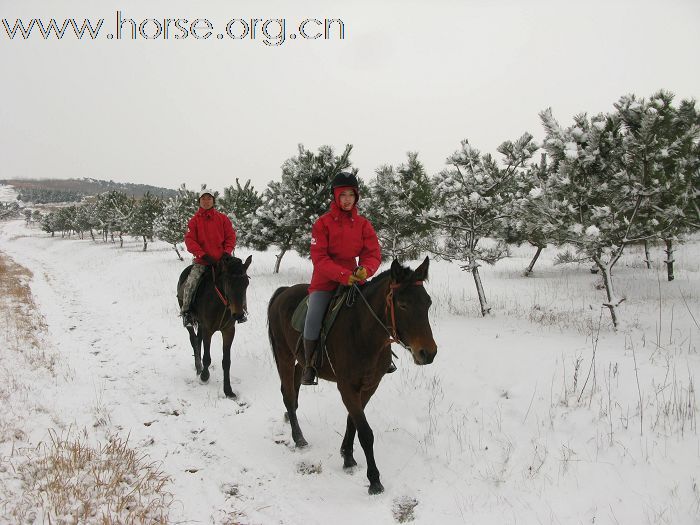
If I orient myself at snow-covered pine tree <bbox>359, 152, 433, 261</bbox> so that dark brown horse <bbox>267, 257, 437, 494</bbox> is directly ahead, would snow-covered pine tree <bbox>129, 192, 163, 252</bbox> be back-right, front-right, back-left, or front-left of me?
back-right

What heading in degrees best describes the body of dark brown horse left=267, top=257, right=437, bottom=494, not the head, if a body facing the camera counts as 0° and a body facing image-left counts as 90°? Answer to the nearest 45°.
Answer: approximately 315°

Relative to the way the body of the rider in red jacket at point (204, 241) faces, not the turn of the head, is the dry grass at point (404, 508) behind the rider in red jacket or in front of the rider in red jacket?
in front

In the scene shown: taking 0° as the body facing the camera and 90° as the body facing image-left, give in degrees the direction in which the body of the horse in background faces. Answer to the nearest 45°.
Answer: approximately 315°

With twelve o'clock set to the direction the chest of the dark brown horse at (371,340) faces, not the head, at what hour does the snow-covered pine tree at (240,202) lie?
The snow-covered pine tree is roughly at 7 o'clock from the dark brown horse.

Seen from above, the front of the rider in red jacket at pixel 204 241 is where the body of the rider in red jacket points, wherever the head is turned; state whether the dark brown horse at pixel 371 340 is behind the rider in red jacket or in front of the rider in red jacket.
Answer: in front

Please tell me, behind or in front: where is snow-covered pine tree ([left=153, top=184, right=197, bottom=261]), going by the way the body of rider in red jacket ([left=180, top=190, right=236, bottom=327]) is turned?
behind

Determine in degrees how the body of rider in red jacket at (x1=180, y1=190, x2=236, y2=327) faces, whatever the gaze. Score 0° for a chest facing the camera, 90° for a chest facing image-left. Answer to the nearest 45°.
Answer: approximately 0°
